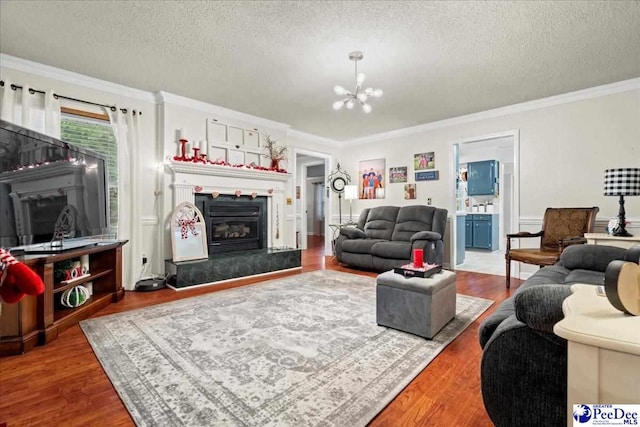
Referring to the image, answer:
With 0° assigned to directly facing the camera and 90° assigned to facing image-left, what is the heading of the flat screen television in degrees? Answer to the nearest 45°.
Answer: approximately 315°

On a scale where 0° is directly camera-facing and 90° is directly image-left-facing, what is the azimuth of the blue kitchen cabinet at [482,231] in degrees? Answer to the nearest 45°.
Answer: approximately 45°

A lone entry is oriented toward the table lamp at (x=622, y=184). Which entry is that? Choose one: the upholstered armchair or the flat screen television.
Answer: the flat screen television

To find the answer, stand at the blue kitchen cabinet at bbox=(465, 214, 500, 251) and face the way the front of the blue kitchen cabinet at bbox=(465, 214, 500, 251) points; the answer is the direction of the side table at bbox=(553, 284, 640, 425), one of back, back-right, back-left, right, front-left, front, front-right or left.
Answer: front-left

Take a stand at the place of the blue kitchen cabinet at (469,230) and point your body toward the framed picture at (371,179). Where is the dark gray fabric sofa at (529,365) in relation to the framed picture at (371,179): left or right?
left

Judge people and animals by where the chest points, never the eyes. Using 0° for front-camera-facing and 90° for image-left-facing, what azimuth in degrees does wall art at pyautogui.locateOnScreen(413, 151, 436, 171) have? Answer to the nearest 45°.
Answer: approximately 45°

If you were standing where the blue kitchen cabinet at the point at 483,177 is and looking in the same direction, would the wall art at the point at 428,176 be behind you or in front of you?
in front

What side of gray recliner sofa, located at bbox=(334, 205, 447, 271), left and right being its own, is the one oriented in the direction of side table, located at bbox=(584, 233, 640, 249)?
left

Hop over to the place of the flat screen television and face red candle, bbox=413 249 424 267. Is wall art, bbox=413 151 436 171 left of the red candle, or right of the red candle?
left

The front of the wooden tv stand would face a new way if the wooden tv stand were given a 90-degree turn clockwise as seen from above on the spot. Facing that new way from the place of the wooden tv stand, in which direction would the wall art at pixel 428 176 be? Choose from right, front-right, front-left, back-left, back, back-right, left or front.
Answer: back-left

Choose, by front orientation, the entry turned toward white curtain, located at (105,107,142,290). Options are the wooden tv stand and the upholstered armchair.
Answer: the upholstered armchair

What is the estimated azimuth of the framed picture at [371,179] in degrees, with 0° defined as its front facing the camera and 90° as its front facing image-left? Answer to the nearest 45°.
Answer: approximately 45°

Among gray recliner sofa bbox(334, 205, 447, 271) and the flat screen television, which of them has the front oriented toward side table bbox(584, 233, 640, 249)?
the flat screen television
